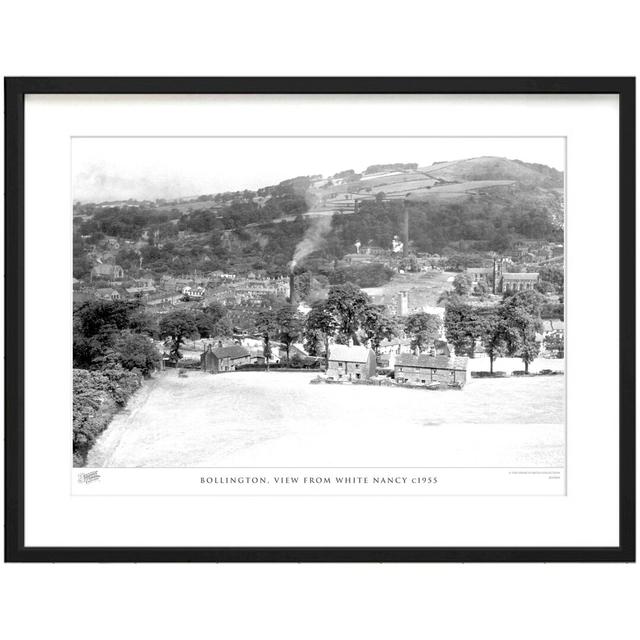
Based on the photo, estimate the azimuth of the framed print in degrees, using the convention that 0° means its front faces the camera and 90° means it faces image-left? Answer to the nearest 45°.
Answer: approximately 0°
